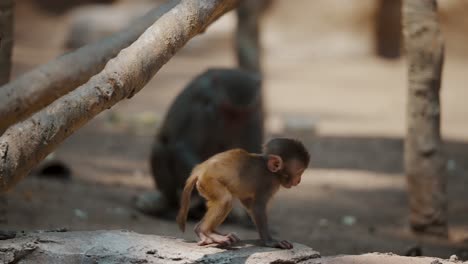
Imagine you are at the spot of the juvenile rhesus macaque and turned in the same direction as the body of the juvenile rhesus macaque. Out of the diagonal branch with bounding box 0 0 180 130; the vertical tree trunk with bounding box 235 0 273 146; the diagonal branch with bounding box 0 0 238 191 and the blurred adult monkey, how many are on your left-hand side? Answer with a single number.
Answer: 2

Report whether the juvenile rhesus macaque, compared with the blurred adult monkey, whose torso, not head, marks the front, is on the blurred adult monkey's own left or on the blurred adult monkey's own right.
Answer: on the blurred adult monkey's own right

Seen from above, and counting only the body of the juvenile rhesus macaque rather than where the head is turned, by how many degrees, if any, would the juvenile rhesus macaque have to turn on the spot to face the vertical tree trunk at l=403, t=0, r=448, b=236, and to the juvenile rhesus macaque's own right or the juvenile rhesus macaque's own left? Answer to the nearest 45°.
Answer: approximately 45° to the juvenile rhesus macaque's own left

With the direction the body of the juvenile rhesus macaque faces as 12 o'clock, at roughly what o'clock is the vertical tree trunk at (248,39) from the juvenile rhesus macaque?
The vertical tree trunk is roughly at 9 o'clock from the juvenile rhesus macaque.

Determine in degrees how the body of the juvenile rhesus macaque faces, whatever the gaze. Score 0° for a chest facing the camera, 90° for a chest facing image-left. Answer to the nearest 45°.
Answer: approximately 270°
